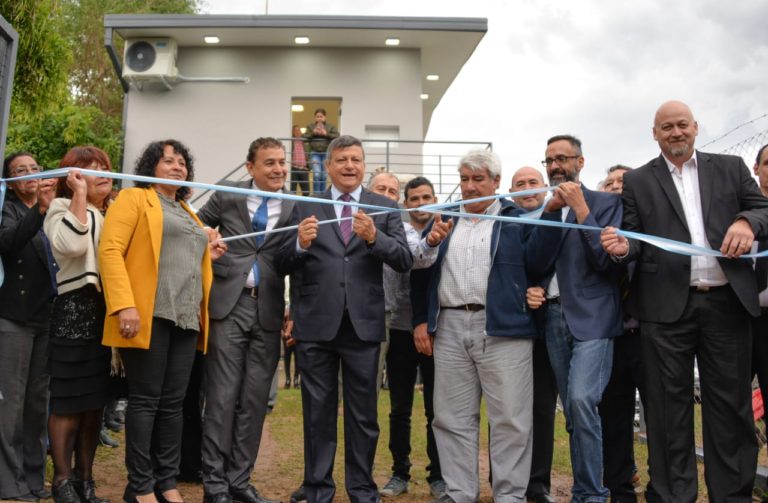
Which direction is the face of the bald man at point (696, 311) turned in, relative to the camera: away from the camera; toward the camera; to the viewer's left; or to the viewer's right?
toward the camera

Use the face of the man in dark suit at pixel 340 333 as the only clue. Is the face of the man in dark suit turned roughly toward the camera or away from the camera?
toward the camera

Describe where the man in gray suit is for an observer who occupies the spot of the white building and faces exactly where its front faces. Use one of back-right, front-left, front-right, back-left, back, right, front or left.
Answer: front

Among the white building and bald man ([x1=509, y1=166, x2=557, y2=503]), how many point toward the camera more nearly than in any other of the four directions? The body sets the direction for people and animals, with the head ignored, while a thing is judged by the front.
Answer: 2

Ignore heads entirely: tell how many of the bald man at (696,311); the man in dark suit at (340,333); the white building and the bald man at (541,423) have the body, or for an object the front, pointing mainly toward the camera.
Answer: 4

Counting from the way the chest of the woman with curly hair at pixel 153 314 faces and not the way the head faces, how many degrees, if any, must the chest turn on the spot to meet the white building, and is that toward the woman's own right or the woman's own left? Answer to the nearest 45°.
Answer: approximately 135° to the woman's own left

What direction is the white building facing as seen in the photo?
toward the camera

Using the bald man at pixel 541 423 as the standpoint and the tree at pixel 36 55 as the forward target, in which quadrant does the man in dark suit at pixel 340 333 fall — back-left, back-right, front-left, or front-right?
front-left

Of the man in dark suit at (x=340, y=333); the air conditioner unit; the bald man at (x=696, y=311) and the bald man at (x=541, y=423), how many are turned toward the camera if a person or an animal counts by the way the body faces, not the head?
4

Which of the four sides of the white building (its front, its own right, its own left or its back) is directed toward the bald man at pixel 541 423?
front

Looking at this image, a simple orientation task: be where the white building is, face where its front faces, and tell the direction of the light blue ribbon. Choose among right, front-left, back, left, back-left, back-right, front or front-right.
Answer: front

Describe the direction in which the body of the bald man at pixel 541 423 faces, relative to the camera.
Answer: toward the camera

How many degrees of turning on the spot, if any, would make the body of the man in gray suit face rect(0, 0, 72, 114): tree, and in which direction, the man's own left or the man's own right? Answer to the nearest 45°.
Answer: approximately 180°

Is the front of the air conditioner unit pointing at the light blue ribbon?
yes

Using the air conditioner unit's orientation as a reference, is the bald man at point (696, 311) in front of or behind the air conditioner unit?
in front

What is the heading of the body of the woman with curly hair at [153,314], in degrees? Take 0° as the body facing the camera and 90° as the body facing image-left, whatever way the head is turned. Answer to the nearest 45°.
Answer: approximately 315°

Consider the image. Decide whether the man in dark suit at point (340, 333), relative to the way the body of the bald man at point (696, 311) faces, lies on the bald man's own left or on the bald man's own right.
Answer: on the bald man's own right

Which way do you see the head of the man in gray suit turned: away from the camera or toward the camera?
toward the camera

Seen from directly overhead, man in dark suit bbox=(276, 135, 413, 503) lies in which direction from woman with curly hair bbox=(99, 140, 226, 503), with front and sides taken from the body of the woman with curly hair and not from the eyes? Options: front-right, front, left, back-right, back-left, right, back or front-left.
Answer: front-left
